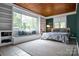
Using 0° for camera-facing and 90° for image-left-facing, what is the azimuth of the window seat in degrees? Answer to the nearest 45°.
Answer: approximately 315°

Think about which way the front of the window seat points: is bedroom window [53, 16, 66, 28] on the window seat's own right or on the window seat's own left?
on the window seat's own left
